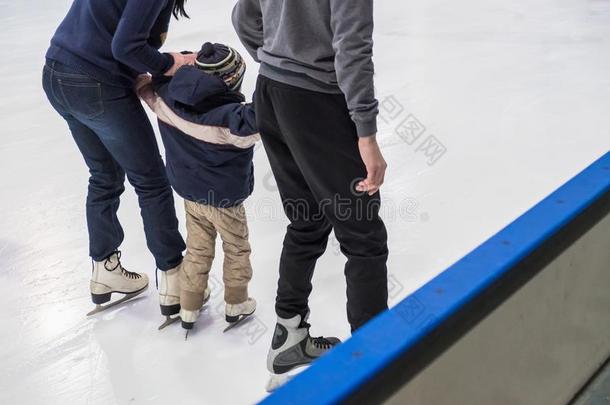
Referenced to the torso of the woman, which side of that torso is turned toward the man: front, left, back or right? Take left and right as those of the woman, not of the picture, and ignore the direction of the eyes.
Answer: right

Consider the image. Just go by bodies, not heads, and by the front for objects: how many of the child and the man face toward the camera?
0

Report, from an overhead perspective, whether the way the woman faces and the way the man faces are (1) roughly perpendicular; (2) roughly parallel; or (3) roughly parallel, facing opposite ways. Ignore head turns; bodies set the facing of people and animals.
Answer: roughly parallel

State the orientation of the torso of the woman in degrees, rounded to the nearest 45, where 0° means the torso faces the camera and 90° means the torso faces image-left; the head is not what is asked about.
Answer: approximately 225°

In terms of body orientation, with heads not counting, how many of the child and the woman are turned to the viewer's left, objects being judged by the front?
0

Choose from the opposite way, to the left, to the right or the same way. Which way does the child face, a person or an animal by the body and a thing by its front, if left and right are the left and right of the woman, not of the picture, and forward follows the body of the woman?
the same way

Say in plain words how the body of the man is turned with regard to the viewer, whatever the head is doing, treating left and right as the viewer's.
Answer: facing away from the viewer and to the right of the viewer

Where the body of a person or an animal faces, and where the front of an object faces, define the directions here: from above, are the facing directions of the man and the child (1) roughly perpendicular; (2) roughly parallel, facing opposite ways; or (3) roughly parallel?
roughly parallel

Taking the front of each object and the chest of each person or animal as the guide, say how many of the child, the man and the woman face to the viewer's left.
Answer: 0

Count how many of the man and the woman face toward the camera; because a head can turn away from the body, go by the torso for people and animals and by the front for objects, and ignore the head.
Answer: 0

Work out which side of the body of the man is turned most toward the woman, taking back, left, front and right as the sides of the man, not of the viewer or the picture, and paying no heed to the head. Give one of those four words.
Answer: left

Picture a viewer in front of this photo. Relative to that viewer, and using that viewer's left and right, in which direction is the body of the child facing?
facing away from the viewer and to the right of the viewer
